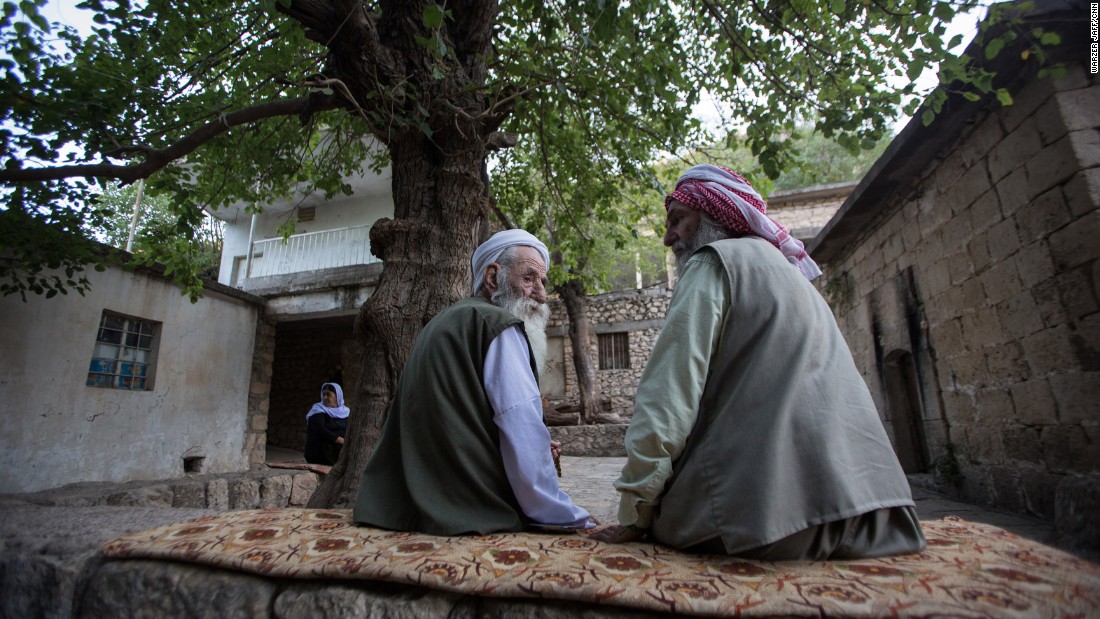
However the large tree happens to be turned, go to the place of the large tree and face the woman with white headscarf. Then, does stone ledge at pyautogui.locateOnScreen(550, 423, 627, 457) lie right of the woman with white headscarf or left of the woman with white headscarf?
right

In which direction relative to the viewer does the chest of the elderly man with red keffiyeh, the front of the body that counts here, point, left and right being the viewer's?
facing away from the viewer and to the left of the viewer

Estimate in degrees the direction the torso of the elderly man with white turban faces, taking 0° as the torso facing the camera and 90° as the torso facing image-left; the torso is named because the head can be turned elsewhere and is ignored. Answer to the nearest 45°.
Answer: approximately 225°

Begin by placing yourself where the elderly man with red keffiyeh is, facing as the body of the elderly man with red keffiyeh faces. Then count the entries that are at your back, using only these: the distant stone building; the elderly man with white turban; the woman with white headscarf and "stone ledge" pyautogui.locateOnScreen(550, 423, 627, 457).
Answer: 0

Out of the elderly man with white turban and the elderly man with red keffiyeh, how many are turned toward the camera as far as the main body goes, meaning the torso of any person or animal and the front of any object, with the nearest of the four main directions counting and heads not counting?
0

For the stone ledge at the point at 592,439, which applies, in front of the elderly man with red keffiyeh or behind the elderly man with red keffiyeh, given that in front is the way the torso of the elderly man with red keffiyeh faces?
in front

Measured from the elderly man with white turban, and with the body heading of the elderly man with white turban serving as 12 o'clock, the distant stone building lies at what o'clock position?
The distant stone building is roughly at 11 o'clock from the elderly man with white turban.

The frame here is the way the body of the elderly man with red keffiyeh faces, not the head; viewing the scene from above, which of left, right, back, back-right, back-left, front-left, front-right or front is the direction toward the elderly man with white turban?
front-left

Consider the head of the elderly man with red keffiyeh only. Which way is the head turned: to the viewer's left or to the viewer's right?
to the viewer's left

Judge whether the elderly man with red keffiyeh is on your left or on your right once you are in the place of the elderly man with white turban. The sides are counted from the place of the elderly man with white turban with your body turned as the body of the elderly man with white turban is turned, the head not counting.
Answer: on your right
